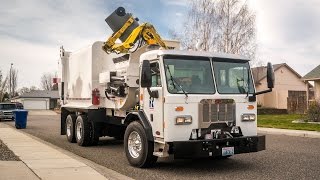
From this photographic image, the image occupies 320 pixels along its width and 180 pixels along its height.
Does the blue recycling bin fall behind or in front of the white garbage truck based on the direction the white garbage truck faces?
behind

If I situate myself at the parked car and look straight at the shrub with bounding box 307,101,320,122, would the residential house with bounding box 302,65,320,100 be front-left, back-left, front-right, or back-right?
front-left

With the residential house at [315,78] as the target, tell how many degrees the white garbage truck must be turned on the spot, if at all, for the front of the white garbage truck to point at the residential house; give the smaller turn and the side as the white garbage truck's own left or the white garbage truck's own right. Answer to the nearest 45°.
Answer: approximately 90° to the white garbage truck's own left

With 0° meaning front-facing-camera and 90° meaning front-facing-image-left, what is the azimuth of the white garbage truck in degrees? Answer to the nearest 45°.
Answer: approximately 315°

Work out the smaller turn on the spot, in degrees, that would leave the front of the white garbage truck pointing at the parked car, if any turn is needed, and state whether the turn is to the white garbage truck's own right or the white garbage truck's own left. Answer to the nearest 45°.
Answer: approximately 180°

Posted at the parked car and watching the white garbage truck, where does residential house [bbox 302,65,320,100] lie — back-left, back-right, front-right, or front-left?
front-left

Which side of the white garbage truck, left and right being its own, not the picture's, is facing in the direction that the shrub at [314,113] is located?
left

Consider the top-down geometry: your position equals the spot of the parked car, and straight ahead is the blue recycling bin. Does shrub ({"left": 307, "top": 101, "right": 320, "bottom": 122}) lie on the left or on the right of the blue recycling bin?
left
